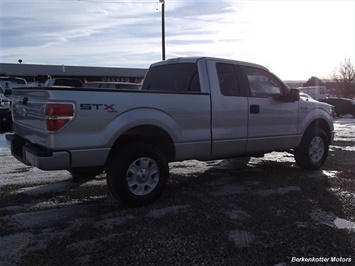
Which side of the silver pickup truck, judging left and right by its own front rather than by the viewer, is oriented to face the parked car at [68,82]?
left

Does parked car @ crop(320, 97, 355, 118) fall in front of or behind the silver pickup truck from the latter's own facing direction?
in front

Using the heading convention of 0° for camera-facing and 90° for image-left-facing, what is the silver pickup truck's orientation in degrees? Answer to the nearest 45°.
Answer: approximately 225°
